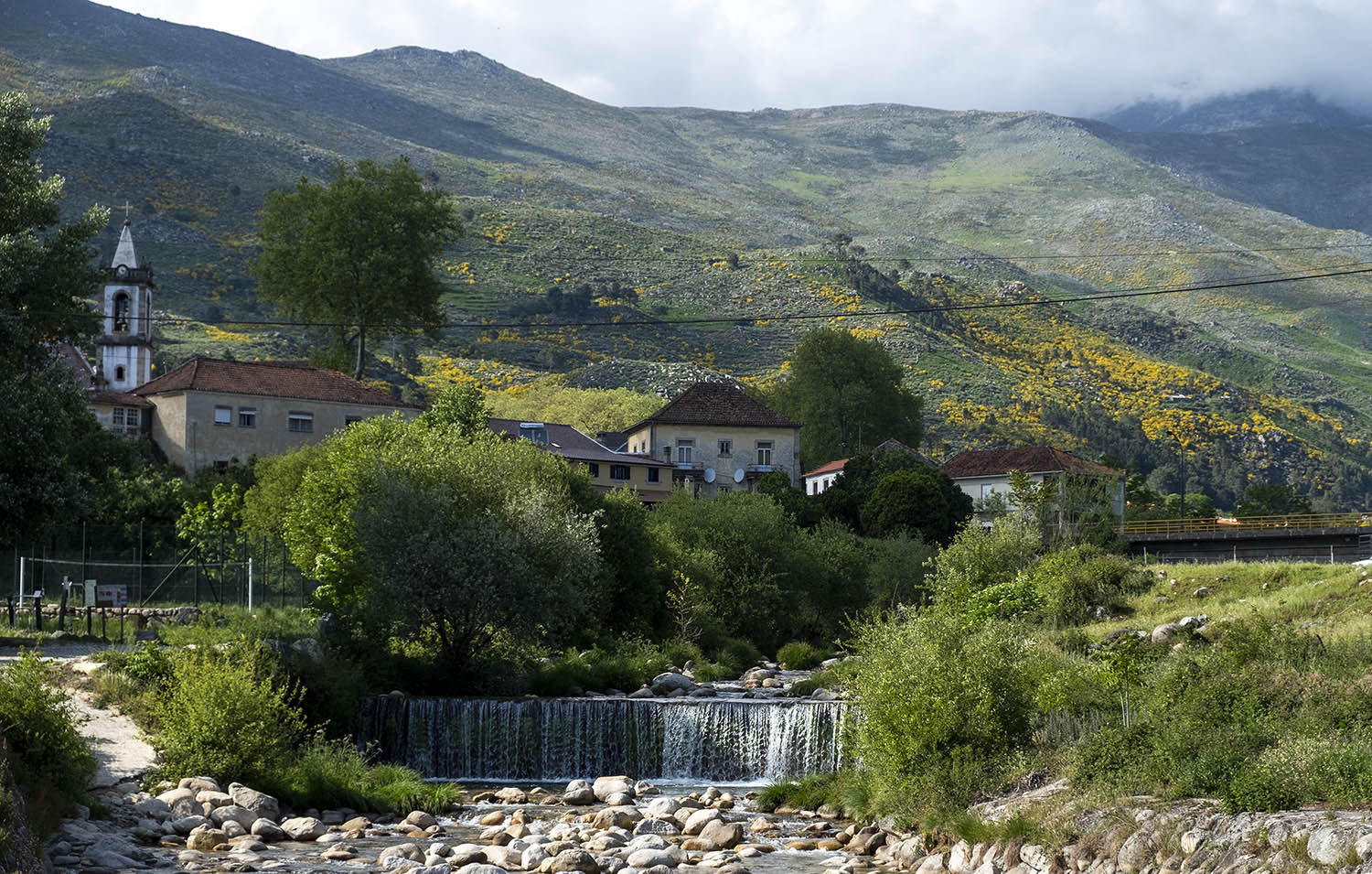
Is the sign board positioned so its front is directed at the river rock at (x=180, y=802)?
yes

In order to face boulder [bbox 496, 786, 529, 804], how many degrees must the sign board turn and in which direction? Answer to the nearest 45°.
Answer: approximately 45° to its left

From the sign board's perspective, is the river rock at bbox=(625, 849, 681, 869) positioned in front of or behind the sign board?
in front

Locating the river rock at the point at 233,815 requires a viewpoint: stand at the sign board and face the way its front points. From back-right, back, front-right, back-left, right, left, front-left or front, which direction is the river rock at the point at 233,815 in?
front

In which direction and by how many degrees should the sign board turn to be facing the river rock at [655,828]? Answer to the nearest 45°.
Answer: approximately 45° to its left

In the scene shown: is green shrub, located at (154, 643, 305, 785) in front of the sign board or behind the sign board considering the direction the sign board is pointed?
in front

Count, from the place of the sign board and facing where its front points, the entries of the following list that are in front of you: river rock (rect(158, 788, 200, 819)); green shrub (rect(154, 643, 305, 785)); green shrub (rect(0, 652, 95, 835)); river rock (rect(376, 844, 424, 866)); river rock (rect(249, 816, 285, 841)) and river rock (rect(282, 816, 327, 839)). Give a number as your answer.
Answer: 6

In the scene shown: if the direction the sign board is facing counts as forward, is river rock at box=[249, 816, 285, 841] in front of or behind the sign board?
in front

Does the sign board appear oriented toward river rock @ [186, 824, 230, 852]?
yes

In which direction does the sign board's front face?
toward the camera

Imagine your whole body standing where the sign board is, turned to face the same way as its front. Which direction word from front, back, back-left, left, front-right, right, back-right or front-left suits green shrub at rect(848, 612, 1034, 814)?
front-left

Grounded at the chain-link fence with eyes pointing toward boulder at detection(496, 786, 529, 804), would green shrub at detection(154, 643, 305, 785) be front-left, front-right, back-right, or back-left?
front-right

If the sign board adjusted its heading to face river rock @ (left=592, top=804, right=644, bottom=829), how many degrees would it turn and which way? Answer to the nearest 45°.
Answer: approximately 45° to its left
